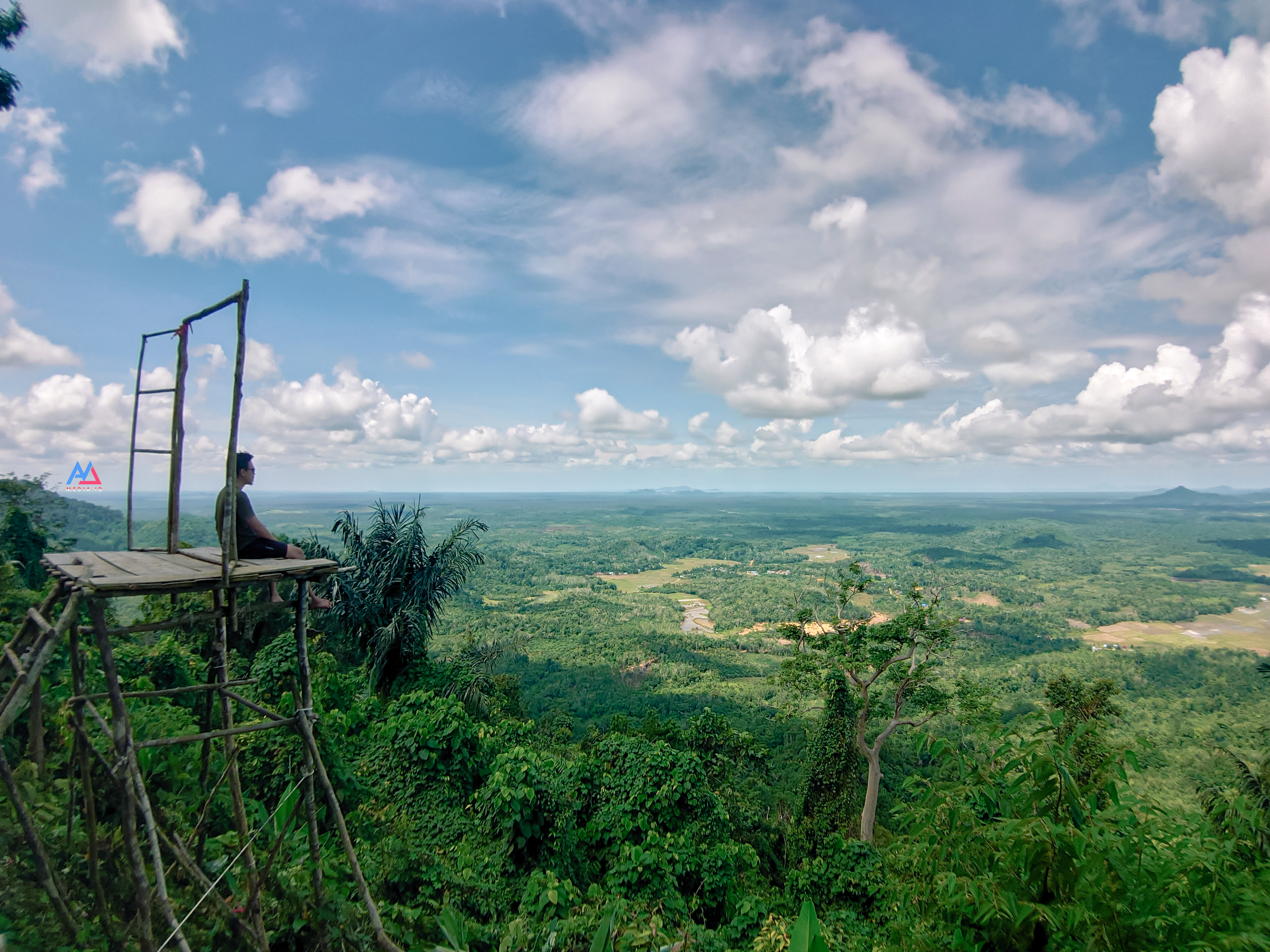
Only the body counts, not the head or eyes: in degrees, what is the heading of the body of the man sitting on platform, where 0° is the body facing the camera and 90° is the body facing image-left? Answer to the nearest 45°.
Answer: approximately 270°

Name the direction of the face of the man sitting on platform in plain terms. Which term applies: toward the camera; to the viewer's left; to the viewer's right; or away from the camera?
to the viewer's right
